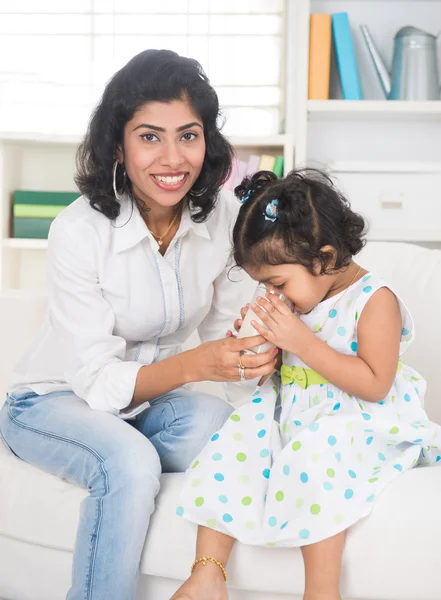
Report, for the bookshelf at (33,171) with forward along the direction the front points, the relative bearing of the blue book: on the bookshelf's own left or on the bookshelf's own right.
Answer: on the bookshelf's own left

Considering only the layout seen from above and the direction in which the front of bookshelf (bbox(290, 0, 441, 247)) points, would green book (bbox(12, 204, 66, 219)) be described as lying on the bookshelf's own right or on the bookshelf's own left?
on the bookshelf's own right

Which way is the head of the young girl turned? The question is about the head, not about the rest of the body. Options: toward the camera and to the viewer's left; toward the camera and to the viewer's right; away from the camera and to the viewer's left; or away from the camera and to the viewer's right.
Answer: toward the camera and to the viewer's left

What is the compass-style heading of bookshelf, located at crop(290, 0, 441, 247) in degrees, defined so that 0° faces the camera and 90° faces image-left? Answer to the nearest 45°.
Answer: approximately 0°

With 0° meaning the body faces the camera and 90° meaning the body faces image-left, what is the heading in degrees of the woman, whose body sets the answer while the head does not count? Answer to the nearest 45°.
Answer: approximately 315°

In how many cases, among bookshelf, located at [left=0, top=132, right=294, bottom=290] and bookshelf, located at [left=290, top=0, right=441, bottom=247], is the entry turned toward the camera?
2

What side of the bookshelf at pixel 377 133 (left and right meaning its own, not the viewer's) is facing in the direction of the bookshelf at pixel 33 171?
right
